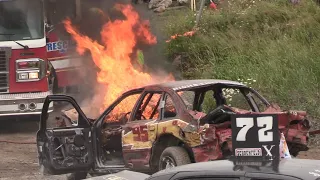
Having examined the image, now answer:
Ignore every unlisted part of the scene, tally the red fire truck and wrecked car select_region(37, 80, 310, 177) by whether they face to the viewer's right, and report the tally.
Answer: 0

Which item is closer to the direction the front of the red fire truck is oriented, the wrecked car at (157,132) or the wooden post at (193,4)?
the wrecked car

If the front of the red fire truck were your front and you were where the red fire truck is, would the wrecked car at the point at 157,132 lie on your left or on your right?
on your left

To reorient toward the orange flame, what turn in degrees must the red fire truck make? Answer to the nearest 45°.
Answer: approximately 135° to its left

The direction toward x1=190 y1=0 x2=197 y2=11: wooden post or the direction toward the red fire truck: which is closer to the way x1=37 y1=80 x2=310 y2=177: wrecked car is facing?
the red fire truck

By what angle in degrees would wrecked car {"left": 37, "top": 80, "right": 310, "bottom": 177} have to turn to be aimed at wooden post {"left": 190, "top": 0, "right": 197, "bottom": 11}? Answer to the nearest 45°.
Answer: approximately 45° to its right

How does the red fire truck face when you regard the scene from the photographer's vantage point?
facing the viewer and to the left of the viewer

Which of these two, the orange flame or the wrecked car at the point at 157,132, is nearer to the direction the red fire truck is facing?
the wrecked car

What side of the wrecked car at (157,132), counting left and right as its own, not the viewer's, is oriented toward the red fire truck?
front

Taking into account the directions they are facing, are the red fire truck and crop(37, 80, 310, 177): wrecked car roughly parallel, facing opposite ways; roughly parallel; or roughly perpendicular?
roughly perpendicular

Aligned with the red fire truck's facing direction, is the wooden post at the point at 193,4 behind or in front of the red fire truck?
behind

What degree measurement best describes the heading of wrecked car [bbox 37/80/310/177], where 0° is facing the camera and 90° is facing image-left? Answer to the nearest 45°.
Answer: approximately 135°
